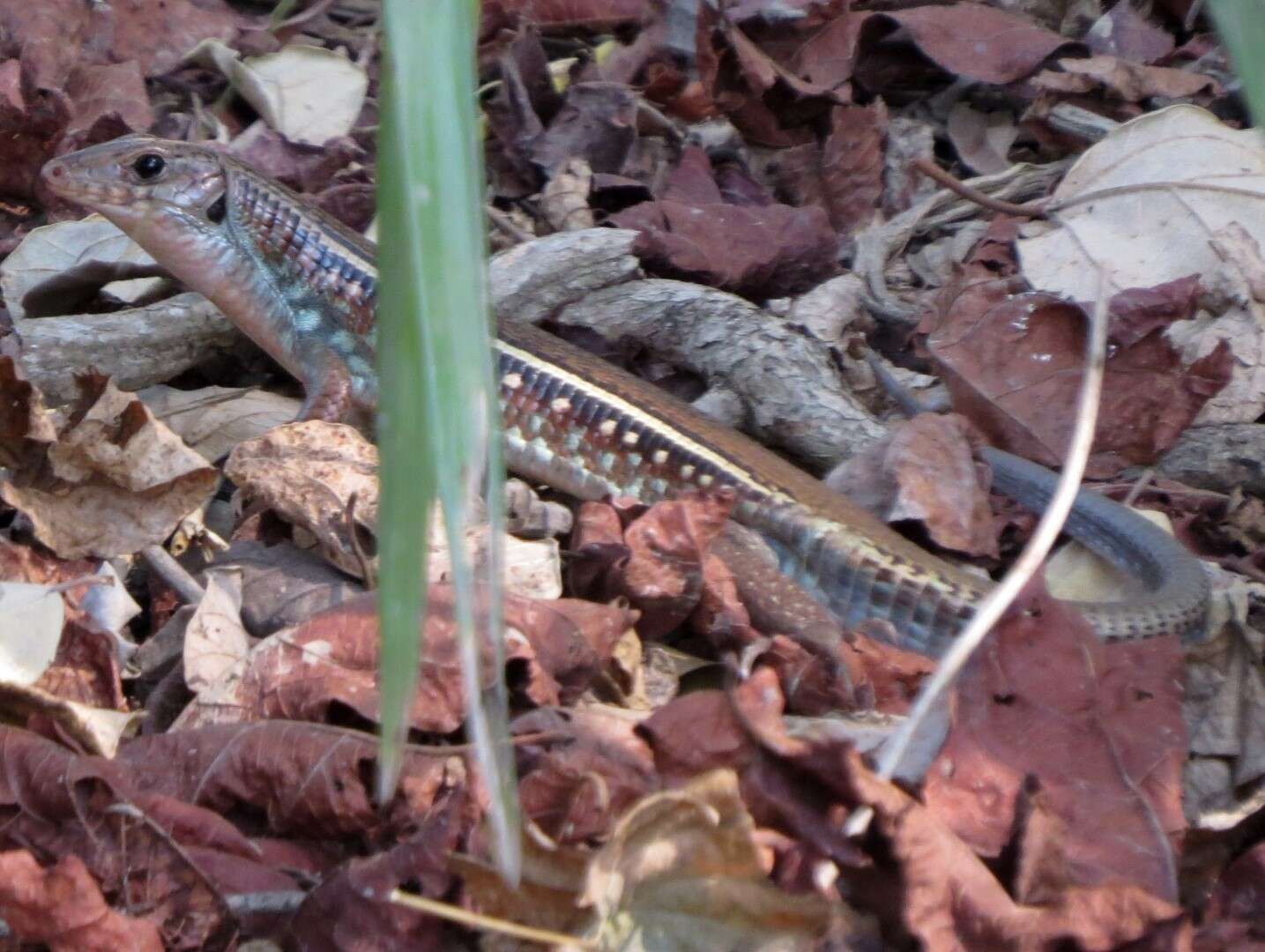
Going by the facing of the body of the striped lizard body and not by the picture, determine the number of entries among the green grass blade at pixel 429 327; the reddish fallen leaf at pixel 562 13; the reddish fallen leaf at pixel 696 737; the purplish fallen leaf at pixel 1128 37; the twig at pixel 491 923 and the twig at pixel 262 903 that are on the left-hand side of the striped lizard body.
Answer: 4

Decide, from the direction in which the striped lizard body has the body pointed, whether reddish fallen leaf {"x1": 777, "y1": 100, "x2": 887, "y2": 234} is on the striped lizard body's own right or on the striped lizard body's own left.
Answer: on the striped lizard body's own right

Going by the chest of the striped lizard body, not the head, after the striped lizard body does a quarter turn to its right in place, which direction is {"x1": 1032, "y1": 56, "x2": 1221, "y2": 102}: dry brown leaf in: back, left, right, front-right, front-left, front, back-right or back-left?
front-right

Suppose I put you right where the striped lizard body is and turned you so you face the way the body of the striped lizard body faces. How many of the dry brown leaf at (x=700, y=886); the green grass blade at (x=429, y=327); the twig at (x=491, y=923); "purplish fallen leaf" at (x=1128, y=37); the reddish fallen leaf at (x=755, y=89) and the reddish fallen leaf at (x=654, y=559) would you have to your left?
4

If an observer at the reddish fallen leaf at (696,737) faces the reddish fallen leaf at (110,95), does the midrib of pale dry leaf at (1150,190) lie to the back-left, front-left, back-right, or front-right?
front-right

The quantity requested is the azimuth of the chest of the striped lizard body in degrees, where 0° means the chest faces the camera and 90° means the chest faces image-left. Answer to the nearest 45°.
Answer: approximately 90°

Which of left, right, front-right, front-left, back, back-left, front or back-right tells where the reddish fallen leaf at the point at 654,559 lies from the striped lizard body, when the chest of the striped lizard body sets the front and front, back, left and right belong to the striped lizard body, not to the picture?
left

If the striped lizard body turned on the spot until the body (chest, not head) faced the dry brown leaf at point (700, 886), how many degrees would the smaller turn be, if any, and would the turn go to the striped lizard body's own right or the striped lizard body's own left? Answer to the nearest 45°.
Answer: approximately 90° to the striped lizard body's own left

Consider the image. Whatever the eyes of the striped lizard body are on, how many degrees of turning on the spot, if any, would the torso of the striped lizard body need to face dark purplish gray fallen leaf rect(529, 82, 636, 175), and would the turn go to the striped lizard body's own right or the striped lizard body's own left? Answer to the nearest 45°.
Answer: approximately 90° to the striped lizard body's own right

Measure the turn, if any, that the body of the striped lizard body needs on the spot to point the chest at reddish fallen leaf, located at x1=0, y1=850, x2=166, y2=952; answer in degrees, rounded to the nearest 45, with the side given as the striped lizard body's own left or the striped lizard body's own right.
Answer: approximately 90° to the striped lizard body's own left

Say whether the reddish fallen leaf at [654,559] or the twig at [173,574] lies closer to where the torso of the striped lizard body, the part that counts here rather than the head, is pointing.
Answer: the twig

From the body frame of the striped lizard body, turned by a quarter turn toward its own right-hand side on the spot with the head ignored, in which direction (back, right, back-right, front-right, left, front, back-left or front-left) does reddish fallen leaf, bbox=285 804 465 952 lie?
back

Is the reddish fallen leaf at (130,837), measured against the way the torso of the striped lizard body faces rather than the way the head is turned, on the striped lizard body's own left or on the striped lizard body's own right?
on the striped lizard body's own left

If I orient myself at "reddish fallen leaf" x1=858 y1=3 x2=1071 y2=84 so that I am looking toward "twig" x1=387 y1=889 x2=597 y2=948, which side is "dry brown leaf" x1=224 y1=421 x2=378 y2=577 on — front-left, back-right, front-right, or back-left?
front-right

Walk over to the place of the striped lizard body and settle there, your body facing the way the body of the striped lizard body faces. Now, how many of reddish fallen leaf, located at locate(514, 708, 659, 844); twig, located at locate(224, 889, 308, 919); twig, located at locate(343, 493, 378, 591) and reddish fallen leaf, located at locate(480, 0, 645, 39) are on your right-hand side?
1

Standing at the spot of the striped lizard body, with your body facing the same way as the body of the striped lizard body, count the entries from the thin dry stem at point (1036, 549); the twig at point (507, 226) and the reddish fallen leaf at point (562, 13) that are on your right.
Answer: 2
